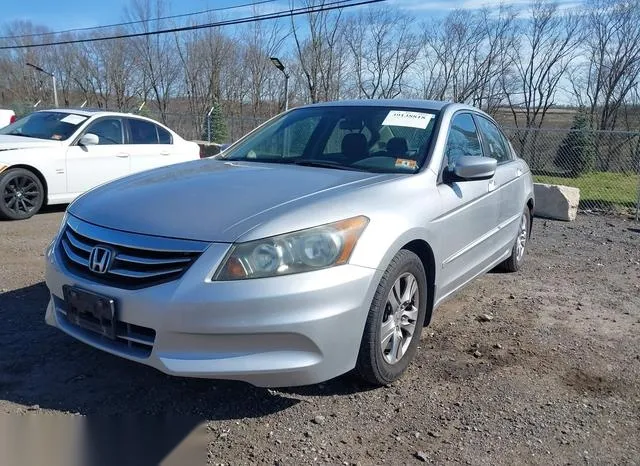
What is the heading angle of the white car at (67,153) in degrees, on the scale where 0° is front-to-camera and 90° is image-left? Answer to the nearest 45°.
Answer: approximately 45°

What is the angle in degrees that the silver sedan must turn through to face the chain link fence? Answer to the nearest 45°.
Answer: approximately 180°

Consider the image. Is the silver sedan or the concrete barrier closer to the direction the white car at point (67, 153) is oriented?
the silver sedan

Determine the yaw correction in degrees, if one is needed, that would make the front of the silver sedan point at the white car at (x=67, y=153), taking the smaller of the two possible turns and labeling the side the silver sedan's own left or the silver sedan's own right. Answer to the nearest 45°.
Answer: approximately 90° to the silver sedan's own right

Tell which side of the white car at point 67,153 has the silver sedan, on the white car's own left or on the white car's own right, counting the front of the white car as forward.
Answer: on the white car's own left

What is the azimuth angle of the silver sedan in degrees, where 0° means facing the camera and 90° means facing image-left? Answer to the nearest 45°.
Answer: approximately 45°

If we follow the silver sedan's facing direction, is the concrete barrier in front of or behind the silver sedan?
behind
